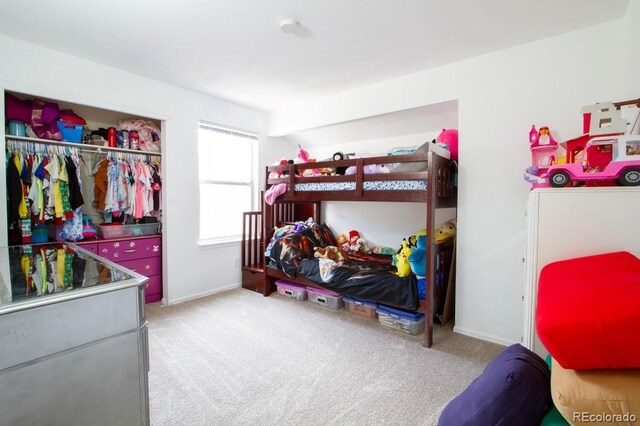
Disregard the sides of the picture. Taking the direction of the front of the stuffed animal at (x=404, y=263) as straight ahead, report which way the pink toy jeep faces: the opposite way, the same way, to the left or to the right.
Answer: to the right

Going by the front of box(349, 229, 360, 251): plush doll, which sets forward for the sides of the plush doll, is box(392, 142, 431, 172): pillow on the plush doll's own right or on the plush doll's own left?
on the plush doll's own left

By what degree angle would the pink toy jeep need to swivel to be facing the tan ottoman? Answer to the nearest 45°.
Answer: approximately 90° to its left

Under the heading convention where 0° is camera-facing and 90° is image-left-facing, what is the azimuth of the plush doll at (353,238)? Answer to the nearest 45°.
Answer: approximately 45°

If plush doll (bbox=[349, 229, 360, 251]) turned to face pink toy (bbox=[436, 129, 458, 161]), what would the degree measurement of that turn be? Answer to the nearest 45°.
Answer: approximately 90° to its left

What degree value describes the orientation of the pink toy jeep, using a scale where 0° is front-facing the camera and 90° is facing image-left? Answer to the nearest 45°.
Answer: approximately 90°

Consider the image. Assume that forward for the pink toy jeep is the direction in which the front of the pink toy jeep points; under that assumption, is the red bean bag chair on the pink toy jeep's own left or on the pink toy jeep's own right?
on the pink toy jeep's own left

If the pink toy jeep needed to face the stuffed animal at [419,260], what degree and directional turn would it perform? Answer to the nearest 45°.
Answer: approximately 45° to its right

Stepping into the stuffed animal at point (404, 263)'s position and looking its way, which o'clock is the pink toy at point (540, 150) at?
The pink toy is roughly at 8 o'clock from the stuffed animal.

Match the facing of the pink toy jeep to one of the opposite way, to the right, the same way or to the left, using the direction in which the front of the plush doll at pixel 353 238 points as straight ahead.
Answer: to the right

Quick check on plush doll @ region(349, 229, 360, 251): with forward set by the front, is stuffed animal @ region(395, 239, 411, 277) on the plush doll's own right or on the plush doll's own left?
on the plush doll's own left

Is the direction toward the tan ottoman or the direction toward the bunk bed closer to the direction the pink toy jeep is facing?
the bunk bed

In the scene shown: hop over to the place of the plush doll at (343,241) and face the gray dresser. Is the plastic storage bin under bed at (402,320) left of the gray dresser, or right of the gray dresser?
left
